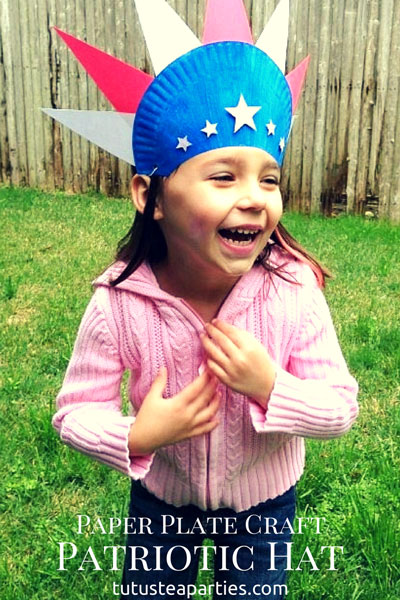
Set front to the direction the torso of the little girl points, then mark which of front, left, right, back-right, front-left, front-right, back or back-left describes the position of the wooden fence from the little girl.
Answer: back

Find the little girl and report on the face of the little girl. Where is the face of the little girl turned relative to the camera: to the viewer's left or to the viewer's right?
to the viewer's right

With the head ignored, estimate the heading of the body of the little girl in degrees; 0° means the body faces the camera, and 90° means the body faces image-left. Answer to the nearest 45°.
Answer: approximately 0°
